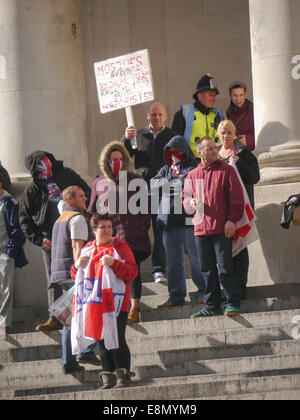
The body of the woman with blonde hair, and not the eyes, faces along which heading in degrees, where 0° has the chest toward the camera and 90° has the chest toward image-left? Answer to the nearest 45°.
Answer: approximately 45°

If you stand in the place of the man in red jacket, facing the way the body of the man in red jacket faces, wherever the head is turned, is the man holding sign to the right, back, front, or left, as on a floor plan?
right

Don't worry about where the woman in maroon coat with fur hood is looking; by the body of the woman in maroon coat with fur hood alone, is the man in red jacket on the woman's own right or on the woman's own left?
on the woman's own left

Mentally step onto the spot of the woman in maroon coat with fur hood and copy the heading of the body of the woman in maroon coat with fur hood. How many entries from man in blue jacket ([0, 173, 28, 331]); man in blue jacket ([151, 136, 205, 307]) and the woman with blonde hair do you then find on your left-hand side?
2

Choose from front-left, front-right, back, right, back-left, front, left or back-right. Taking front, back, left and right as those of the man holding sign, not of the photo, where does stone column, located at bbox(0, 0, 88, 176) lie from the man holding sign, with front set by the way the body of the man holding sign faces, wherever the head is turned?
back-right

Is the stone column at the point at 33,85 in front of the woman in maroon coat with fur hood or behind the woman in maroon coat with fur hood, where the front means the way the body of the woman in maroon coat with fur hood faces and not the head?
behind

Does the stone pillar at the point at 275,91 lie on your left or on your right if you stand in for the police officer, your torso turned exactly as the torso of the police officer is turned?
on your left

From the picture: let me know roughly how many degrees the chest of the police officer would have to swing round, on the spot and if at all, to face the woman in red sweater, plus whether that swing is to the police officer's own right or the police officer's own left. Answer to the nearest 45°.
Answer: approximately 45° to the police officer's own right
